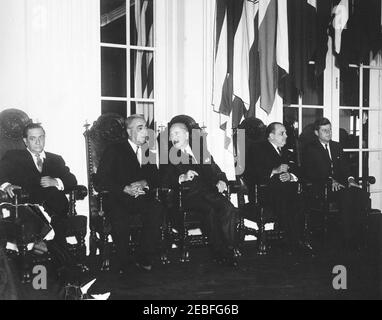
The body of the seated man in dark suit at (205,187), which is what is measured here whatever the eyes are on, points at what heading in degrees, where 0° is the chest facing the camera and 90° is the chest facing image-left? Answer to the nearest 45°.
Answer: approximately 315°

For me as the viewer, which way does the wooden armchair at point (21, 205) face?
facing the viewer and to the right of the viewer

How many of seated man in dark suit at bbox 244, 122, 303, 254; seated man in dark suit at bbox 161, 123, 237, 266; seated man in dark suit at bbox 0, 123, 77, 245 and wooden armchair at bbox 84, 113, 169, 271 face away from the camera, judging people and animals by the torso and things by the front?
0

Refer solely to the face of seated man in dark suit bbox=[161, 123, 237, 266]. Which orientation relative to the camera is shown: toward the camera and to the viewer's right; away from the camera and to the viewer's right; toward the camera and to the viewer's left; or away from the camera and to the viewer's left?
toward the camera and to the viewer's left

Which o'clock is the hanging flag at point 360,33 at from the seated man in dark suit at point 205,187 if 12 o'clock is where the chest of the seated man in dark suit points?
The hanging flag is roughly at 9 o'clock from the seated man in dark suit.

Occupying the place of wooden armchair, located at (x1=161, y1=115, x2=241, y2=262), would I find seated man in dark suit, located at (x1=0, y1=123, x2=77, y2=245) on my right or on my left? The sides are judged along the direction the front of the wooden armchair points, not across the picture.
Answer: on my right

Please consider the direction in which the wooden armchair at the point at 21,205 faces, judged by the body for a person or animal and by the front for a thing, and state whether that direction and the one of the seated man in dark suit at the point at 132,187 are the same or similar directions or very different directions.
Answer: same or similar directions

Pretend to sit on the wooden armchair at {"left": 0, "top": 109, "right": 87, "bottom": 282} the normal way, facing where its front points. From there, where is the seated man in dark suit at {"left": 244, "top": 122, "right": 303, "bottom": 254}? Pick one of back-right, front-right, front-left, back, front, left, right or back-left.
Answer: front-left

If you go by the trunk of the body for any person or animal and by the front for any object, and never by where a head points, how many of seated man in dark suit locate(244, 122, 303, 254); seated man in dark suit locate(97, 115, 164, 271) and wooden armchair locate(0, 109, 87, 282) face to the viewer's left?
0

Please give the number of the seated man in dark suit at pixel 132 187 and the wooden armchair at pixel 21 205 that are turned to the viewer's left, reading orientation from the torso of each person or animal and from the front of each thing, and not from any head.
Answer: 0
